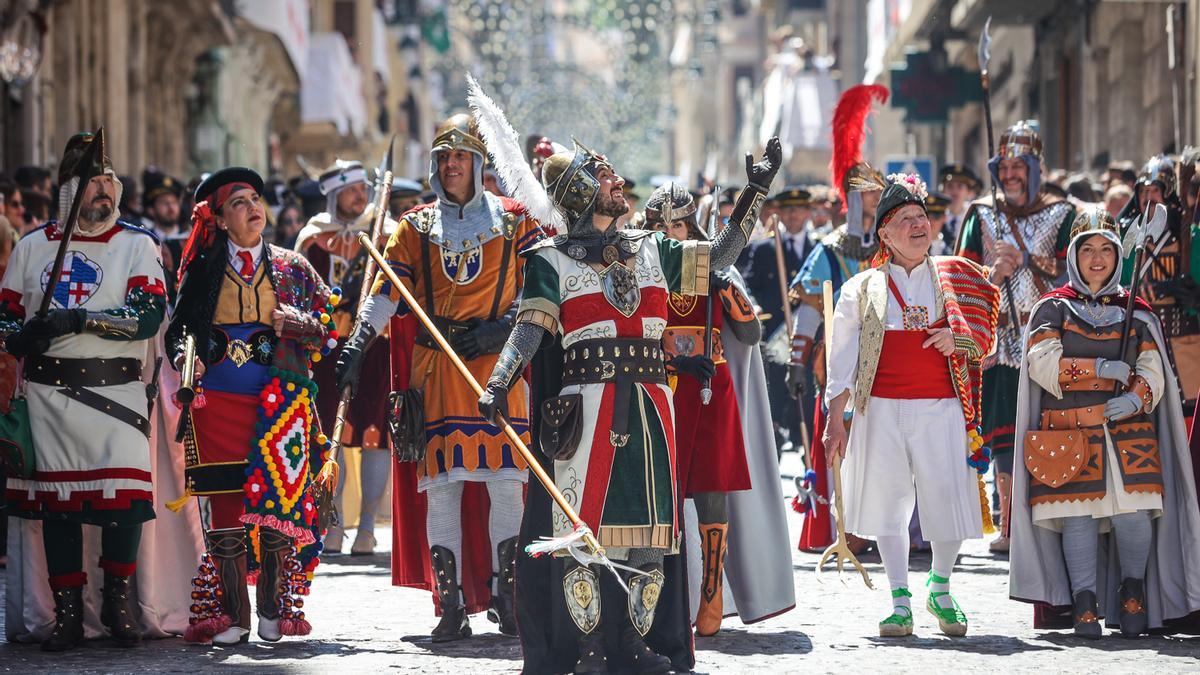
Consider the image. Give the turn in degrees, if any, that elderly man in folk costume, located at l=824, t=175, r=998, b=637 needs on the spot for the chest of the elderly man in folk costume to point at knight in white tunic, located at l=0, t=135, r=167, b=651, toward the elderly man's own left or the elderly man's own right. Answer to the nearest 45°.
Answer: approximately 90° to the elderly man's own right

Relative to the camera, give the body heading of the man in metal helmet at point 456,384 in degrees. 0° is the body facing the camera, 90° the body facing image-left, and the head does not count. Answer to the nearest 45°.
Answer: approximately 0°

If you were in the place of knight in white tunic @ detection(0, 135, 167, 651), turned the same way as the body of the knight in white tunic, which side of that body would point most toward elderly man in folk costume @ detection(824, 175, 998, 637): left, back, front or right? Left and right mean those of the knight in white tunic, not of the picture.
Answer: left

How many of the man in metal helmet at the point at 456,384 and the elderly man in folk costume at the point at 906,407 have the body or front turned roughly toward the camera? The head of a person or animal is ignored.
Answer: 2

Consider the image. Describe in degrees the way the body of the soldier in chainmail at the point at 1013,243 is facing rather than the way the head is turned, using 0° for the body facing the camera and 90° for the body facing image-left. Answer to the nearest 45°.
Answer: approximately 0°
